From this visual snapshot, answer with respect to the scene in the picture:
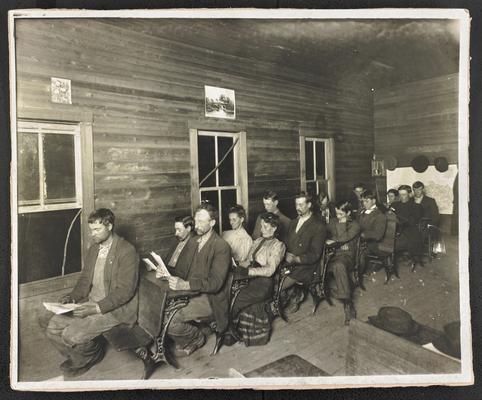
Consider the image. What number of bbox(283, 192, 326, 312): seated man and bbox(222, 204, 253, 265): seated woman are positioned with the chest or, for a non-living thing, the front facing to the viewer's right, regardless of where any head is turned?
0

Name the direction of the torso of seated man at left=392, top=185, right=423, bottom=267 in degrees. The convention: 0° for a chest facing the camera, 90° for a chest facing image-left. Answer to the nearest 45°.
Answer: approximately 45°

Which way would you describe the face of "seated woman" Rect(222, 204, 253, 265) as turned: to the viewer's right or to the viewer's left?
to the viewer's left

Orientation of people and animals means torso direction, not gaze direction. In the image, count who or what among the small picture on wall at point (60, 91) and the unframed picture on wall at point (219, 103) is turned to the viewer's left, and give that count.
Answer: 0

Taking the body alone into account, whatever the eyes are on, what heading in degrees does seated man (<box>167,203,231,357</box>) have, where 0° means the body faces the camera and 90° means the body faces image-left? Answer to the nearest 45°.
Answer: approximately 45°

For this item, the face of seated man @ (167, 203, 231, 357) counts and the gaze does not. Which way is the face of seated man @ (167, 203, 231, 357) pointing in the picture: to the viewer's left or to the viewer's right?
to the viewer's left

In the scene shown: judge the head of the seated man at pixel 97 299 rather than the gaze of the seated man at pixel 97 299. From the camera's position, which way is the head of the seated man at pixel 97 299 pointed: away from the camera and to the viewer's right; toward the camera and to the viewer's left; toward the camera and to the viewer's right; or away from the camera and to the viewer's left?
toward the camera and to the viewer's left

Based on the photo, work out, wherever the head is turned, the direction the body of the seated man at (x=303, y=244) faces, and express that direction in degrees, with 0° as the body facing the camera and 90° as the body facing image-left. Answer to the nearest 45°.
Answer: approximately 45°

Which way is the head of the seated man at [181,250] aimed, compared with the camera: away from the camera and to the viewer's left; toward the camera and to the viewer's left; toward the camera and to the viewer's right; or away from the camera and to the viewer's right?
toward the camera and to the viewer's left
